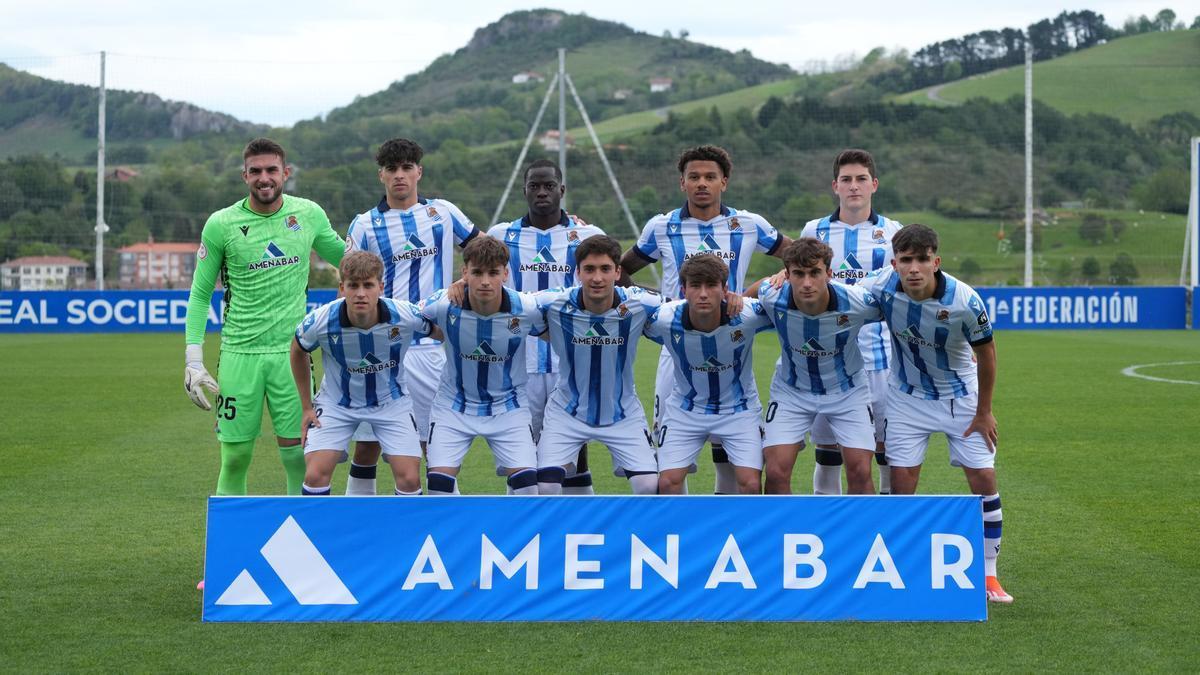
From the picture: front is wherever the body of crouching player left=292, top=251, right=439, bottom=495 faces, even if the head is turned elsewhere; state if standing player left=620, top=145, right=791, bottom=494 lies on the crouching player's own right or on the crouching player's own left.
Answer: on the crouching player's own left

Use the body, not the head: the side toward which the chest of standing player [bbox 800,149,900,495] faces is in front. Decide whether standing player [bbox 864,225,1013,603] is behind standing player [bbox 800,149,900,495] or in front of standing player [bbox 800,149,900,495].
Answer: in front

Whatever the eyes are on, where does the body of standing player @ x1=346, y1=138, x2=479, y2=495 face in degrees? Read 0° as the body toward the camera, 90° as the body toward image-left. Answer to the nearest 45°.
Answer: approximately 0°
